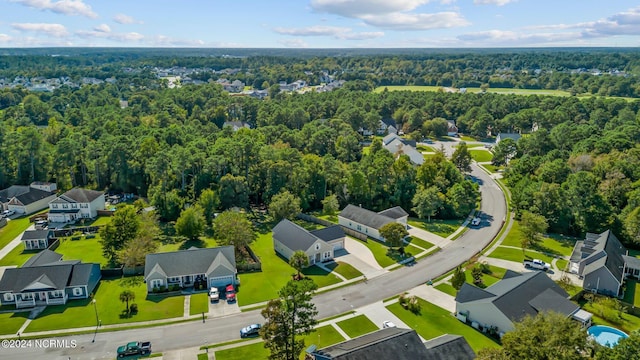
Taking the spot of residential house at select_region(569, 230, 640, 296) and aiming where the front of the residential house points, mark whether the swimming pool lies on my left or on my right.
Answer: on my left

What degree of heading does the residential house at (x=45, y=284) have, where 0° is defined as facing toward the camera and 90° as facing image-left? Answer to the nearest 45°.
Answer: approximately 0°

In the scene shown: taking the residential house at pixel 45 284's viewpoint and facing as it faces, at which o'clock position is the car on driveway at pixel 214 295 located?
The car on driveway is roughly at 10 o'clock from the residential house.

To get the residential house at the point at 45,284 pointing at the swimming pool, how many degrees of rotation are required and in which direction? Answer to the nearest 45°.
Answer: approximately 45° to its left

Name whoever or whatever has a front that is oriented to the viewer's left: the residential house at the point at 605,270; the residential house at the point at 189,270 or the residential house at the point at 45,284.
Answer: the residential house at the point at 605,270

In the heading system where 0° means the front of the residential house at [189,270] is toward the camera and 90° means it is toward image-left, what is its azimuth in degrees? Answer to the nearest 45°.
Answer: approximately 0°

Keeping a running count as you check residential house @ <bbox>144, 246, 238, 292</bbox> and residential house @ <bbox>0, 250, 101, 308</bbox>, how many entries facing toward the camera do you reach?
2

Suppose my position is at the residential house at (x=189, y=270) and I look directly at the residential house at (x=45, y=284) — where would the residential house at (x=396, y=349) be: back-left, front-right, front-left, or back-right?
back-left

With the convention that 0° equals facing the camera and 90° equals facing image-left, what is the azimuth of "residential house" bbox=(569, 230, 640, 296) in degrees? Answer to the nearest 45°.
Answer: approximately 90°

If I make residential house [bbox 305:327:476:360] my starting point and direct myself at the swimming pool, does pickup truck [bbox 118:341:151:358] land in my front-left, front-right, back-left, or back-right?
back-left

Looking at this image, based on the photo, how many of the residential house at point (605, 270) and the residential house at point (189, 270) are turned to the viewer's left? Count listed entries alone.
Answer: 1
